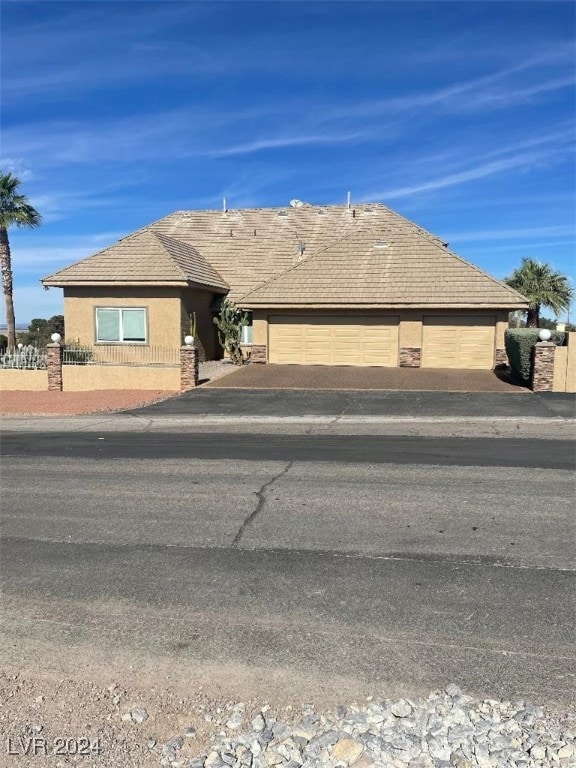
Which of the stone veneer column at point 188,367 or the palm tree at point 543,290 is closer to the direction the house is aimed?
the stone veneer column

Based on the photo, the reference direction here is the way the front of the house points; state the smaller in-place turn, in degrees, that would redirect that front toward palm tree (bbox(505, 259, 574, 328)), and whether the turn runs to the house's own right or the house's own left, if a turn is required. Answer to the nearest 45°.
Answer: approximately 135° to the house's own left

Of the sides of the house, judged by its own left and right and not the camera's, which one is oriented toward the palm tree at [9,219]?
right

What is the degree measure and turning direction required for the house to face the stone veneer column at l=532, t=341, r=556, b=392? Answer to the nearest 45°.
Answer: approximately 45° to its left

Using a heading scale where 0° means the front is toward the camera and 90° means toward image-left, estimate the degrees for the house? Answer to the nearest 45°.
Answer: approximately 0°

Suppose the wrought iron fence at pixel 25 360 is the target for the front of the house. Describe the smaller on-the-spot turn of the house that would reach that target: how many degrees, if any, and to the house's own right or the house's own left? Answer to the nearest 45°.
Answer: approximately 90° to the house's own right

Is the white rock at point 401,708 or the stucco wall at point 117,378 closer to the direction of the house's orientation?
the white rock

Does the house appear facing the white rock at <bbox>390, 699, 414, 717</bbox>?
yes

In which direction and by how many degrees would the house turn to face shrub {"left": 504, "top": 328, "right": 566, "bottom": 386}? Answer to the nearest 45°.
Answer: approximately 45° to its left
